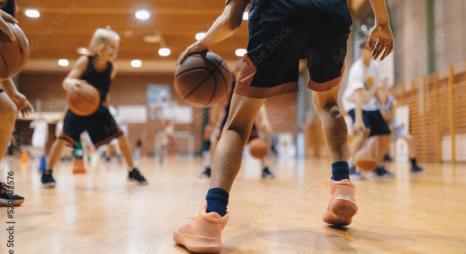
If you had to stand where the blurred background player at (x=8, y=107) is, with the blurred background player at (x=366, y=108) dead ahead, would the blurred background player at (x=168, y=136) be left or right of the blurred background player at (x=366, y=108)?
left

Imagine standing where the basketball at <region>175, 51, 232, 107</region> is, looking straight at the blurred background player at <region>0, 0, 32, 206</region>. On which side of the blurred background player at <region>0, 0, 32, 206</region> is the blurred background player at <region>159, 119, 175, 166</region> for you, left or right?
right

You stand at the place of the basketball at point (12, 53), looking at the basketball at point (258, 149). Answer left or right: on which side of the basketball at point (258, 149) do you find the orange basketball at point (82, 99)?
left
